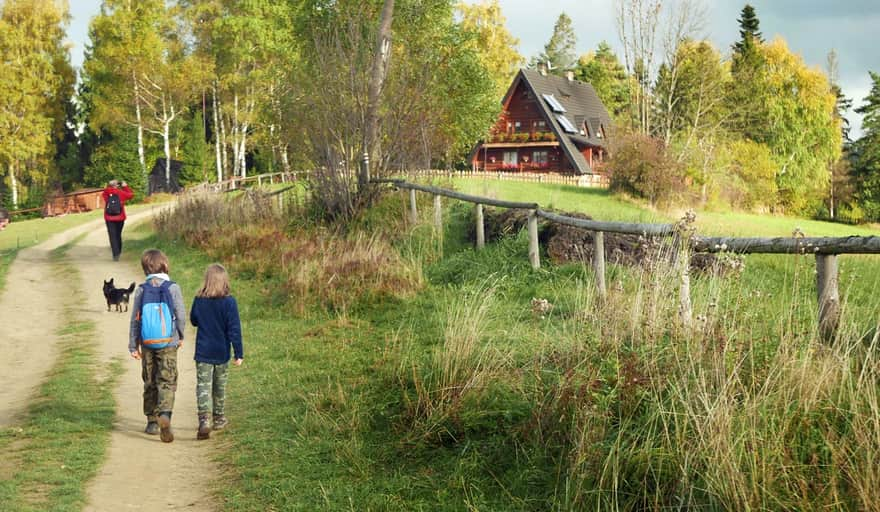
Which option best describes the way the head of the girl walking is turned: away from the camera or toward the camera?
away from the camera

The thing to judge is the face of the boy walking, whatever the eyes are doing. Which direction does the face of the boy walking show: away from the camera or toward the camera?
away from the camera

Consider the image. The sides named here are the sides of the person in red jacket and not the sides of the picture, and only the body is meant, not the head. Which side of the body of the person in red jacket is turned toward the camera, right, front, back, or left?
back

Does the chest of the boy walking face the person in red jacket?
yes

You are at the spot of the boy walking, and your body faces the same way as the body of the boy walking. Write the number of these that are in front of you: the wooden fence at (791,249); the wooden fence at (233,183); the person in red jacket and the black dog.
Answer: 3

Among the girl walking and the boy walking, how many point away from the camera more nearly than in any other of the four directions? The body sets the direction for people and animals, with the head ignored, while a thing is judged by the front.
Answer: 2

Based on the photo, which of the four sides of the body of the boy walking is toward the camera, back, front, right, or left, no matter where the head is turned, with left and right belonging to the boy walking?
back

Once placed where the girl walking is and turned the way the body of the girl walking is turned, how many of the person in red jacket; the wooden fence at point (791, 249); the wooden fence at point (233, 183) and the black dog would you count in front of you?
3

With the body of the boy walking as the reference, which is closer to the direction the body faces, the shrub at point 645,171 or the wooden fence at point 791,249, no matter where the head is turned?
the shrub

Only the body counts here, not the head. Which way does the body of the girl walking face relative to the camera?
away from the camera
